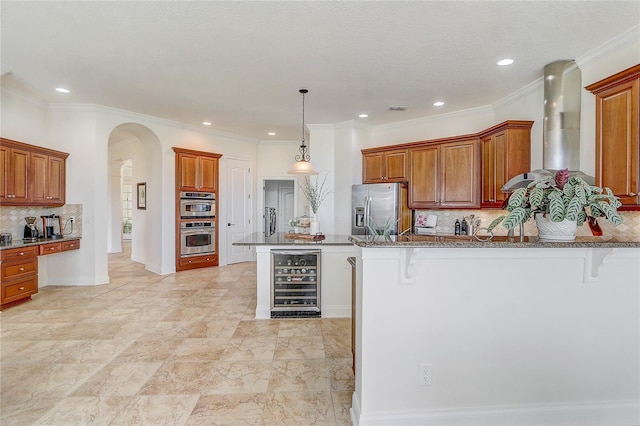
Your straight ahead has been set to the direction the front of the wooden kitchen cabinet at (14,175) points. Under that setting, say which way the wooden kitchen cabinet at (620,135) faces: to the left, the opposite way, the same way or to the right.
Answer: the opposite way

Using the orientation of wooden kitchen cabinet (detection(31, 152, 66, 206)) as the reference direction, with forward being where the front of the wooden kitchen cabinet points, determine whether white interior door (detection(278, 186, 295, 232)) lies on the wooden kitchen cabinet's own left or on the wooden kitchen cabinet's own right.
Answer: on the wooden kitchen cabinet's own left

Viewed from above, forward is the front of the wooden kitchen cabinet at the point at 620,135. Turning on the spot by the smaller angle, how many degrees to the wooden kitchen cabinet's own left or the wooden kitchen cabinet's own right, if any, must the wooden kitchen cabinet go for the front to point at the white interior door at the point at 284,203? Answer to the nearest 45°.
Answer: approximately 45° to the wooden kitchen cabinet's own right

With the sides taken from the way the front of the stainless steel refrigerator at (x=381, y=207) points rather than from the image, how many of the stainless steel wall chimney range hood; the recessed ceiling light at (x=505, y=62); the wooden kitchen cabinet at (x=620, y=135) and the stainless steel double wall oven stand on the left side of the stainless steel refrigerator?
3

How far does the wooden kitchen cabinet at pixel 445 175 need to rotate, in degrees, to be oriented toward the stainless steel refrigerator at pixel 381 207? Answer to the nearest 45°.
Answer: approximately 45° to its right

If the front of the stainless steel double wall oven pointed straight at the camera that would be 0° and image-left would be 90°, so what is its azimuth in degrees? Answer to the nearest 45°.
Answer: approximately 315°

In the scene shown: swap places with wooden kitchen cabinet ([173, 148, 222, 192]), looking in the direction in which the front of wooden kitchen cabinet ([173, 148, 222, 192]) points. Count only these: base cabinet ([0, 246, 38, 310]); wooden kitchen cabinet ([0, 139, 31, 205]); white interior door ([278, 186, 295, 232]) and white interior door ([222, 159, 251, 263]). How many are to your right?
2
